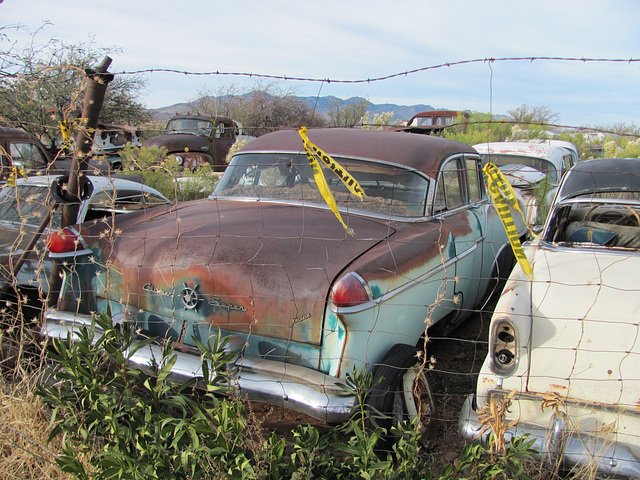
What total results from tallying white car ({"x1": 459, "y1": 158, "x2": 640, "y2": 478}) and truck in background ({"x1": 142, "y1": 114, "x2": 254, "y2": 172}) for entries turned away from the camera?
1

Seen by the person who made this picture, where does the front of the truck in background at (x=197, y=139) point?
facing the viewer and to the left of the viewer

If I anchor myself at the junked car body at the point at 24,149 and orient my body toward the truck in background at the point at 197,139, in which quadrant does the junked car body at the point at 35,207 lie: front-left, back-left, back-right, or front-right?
back-right

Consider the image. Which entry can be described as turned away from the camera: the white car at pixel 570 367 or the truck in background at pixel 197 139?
the white car

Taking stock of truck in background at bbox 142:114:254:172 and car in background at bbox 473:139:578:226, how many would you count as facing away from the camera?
0

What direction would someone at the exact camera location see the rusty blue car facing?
facing away from the viewer and to the right of the viewer

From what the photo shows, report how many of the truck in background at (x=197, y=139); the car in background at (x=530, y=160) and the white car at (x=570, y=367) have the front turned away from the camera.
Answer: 1

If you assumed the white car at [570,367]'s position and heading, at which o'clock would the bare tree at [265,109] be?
The bare tree is roughly at 11 o'clock from the white car.

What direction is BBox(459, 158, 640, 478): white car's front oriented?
away from the camera

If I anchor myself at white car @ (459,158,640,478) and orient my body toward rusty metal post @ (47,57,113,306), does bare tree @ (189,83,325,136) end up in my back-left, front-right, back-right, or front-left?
front-right

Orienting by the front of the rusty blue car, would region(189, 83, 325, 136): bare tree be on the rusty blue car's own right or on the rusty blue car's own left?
on the rusty blue car's own left

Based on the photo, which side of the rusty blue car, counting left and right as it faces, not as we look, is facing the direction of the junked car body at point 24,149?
left

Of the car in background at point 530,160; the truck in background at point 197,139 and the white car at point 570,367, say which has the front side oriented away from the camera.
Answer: the white car

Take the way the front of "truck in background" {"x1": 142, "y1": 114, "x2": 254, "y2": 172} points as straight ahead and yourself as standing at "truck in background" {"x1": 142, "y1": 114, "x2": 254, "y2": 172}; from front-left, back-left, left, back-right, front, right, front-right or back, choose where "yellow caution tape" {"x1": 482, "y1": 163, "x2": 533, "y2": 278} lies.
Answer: front-left

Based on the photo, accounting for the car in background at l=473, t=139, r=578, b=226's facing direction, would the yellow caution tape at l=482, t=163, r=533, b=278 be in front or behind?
in front

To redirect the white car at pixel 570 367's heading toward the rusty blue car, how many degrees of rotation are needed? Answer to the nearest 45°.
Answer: approximately 90° to its left
